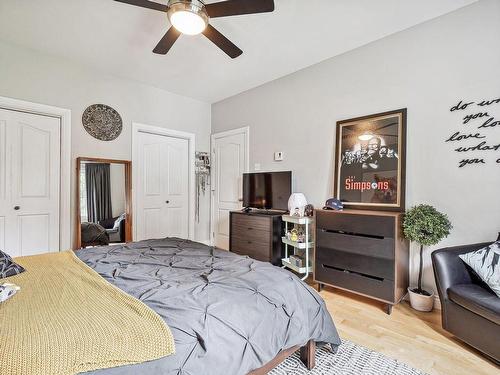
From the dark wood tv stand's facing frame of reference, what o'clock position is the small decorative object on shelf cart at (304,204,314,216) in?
The small decorative object on shelf cart is roughly at 8 o'clock from the dark wood tv stand.

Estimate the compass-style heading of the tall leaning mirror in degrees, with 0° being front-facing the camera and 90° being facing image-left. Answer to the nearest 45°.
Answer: approximately 315°

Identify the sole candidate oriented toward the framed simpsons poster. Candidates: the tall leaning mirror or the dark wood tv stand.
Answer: the tall leaning mirror

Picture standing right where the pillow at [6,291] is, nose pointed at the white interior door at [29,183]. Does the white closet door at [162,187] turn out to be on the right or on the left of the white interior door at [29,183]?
right

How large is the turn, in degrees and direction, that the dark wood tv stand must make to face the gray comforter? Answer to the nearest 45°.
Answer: approximately 45° to its left

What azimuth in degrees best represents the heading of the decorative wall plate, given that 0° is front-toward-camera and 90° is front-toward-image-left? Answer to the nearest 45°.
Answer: approximately 315°
